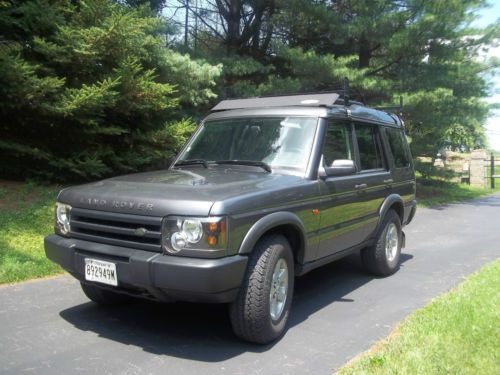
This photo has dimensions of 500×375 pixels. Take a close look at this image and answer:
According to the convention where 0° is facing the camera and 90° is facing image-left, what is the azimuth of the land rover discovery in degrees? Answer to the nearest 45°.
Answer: approximately 45°

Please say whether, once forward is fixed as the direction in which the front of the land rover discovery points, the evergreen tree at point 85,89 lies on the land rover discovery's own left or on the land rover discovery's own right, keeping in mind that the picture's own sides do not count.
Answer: on the land rover discovery's own right

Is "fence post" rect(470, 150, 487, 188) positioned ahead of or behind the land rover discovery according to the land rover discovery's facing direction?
behind

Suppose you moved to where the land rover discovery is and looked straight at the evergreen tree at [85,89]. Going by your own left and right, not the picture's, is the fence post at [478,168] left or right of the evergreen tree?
right
